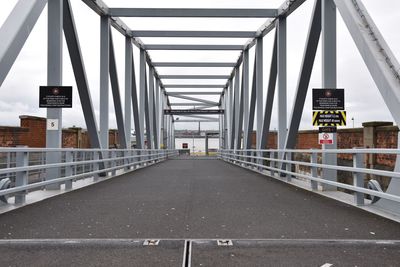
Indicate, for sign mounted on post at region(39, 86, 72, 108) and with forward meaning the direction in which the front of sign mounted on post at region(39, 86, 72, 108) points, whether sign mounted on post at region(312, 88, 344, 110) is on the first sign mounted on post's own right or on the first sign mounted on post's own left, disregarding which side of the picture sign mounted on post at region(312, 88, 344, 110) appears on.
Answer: on the first sign mounted on post's own left

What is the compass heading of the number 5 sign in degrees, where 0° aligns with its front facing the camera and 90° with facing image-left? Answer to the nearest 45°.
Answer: approximately 0°

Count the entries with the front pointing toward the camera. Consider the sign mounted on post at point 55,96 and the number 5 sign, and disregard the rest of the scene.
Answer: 2

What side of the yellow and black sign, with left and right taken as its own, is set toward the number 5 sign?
right
